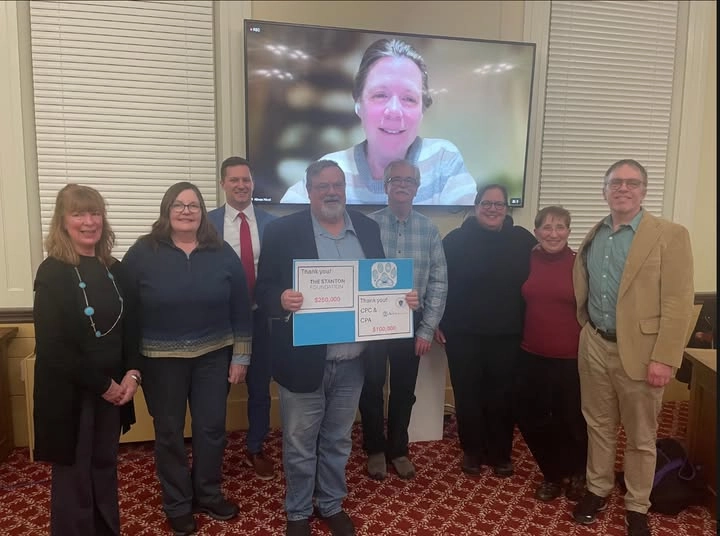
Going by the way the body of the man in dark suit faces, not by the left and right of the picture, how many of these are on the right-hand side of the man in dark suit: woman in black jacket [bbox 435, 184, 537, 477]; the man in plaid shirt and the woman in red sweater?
0

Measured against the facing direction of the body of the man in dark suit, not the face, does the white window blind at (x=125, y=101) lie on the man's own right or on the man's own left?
on the man's own right

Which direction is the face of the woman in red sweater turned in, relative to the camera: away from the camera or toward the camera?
toward the camera

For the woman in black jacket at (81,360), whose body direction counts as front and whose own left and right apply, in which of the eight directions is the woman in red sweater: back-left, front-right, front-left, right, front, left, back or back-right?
front-left

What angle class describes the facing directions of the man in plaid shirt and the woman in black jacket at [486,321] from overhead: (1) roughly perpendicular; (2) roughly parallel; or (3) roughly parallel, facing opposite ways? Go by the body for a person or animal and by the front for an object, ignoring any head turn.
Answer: roughly parallel

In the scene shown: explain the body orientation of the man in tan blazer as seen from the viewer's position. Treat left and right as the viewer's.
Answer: facing the viewer and to the left of the viewer

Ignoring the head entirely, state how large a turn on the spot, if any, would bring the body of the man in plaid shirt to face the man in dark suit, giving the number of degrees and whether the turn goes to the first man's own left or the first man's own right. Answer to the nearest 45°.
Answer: approximately 90° to the first man's own right

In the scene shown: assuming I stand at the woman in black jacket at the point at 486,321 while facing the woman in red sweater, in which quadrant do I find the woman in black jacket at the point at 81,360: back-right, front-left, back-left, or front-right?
back-right

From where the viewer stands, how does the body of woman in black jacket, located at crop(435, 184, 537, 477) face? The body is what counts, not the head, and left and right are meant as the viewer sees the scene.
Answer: facing the viewer

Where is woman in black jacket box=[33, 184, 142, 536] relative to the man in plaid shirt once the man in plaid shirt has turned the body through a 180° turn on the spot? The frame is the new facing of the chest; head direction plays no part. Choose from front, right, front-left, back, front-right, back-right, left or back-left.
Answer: back-left

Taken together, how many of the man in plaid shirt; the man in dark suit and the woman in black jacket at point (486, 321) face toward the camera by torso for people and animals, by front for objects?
3

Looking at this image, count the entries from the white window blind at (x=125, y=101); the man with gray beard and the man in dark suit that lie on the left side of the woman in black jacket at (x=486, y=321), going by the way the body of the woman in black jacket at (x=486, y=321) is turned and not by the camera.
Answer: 0

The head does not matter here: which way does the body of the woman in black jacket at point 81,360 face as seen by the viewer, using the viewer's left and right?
facing the viewer and to the right of the viewer

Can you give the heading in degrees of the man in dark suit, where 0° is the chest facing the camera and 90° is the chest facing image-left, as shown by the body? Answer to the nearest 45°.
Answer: approximately 0°
